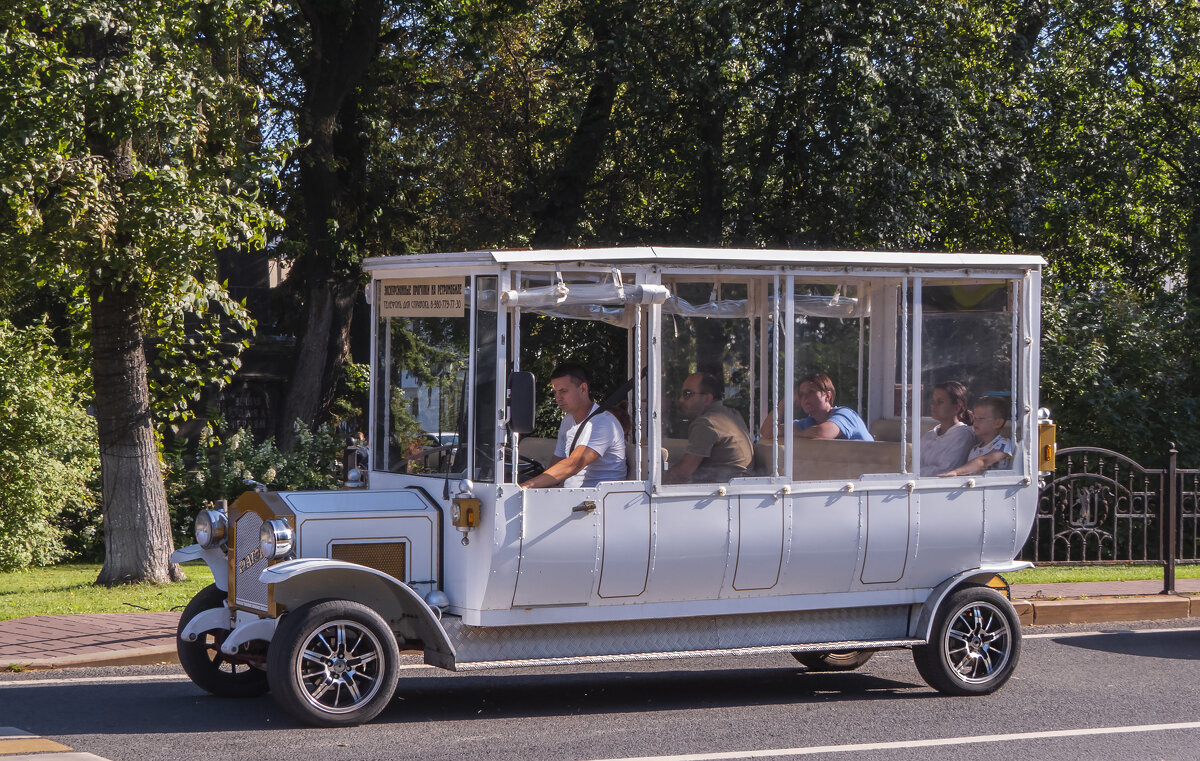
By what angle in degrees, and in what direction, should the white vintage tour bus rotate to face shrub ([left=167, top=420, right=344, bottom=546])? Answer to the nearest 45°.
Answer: approximately 90° to its right

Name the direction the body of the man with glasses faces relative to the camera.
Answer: to the viewer's left

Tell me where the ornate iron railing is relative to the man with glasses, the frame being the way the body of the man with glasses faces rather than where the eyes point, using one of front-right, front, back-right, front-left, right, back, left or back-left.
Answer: back-right

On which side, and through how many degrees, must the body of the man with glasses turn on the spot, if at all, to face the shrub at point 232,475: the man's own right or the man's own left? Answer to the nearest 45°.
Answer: approximately 45° to the man's own right

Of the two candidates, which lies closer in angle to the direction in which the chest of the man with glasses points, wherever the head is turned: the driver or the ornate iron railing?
the driver

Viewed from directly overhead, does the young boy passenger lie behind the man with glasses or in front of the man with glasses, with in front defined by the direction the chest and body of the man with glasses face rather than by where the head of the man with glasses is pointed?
behind

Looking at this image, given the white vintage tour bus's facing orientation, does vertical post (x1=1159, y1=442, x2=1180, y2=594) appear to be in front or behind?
behind

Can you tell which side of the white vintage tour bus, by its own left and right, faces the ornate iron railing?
back
